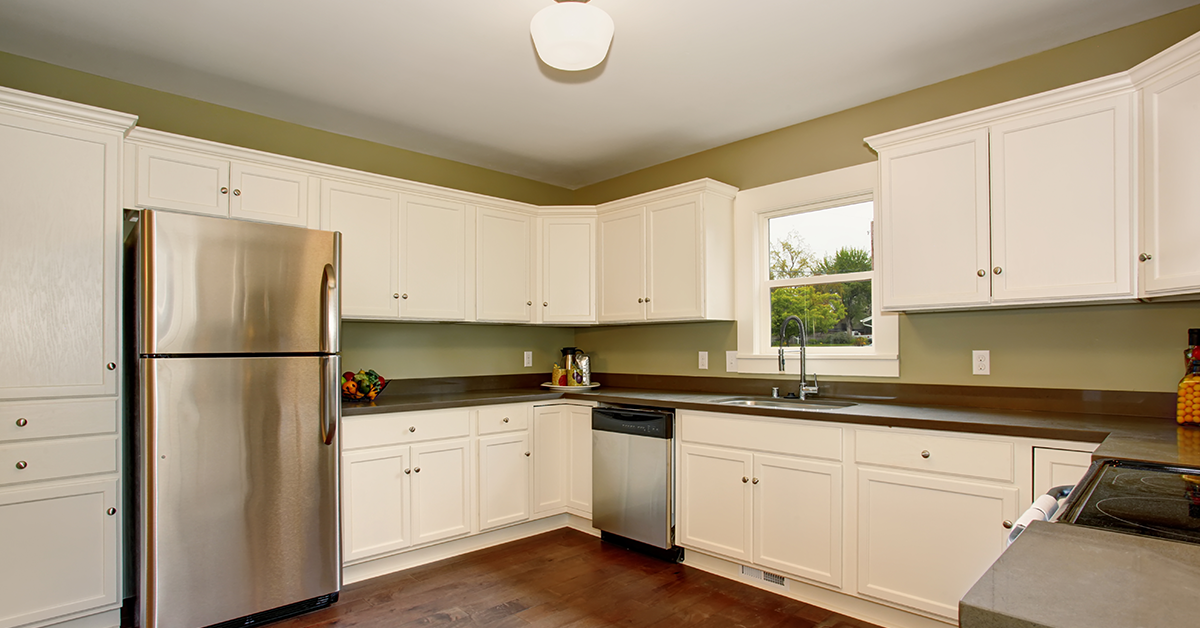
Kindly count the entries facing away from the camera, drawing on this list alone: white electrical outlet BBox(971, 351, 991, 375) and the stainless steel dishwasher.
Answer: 0

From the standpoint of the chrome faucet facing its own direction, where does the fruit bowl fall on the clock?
The fruit bowl is roughly at 1 o'clock from the chrome faucet.

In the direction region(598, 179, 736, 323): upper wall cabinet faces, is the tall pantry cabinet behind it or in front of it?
in front

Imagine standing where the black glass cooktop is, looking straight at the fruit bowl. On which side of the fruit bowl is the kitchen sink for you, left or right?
right

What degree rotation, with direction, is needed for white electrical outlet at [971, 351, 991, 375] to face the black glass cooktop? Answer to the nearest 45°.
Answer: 0° — it already faces it

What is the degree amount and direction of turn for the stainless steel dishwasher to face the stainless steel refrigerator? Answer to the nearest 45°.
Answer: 0° — it already faces it

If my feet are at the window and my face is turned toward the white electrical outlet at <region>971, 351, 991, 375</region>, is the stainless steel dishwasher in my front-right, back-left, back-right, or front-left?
back-right

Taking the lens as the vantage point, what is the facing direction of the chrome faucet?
facing the viewer and to the left of the viewer

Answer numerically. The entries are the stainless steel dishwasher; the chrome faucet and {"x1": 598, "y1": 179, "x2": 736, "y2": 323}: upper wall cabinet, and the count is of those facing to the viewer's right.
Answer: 0

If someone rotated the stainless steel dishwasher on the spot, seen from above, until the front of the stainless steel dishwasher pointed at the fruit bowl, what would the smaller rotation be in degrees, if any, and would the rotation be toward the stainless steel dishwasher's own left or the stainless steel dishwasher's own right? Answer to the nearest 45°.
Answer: approximately 45° to the stainless steel dishwasher's own right

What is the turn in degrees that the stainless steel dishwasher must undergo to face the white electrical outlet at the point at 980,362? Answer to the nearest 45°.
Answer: approximately 135° to its left

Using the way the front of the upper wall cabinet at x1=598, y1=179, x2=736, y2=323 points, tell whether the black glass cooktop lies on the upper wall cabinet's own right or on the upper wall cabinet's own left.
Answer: on the upper wall cabinet's own left

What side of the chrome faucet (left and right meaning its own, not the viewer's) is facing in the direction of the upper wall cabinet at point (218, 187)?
front
